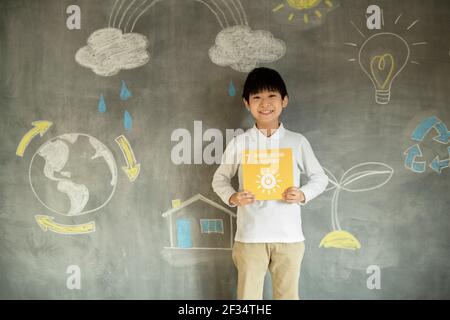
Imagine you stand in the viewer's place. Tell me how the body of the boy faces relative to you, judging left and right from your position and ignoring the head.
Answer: facing the viewer
